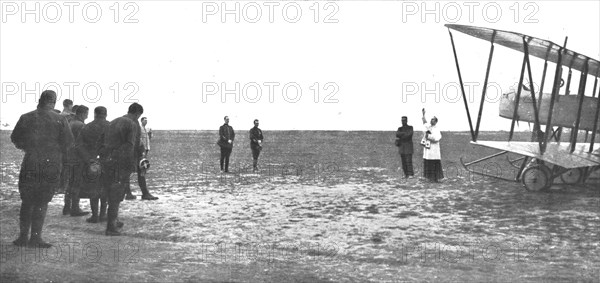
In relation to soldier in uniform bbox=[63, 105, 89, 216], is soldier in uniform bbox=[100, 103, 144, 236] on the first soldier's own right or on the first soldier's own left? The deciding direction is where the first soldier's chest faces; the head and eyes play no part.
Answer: on the first soldier's own right

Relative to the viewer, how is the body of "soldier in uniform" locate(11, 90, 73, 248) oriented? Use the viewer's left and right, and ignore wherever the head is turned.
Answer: facing away from the viewer

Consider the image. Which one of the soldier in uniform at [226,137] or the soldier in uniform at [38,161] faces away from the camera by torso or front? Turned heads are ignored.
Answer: the soldier in uniform at [38,161]

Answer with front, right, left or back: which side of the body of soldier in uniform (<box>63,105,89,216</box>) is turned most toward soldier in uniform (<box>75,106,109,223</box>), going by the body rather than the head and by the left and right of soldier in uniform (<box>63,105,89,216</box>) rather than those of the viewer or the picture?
right

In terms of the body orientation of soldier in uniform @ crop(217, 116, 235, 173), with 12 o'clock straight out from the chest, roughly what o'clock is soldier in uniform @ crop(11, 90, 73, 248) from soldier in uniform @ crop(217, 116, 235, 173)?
soldier in uniform @ crop(11, 90, 73, 248) is roughly at 2 o'clock from soldier in uniform @ crop(217, 116, 235, 173).

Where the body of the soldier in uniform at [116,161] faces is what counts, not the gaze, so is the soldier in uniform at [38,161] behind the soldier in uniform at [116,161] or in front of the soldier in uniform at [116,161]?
behind
